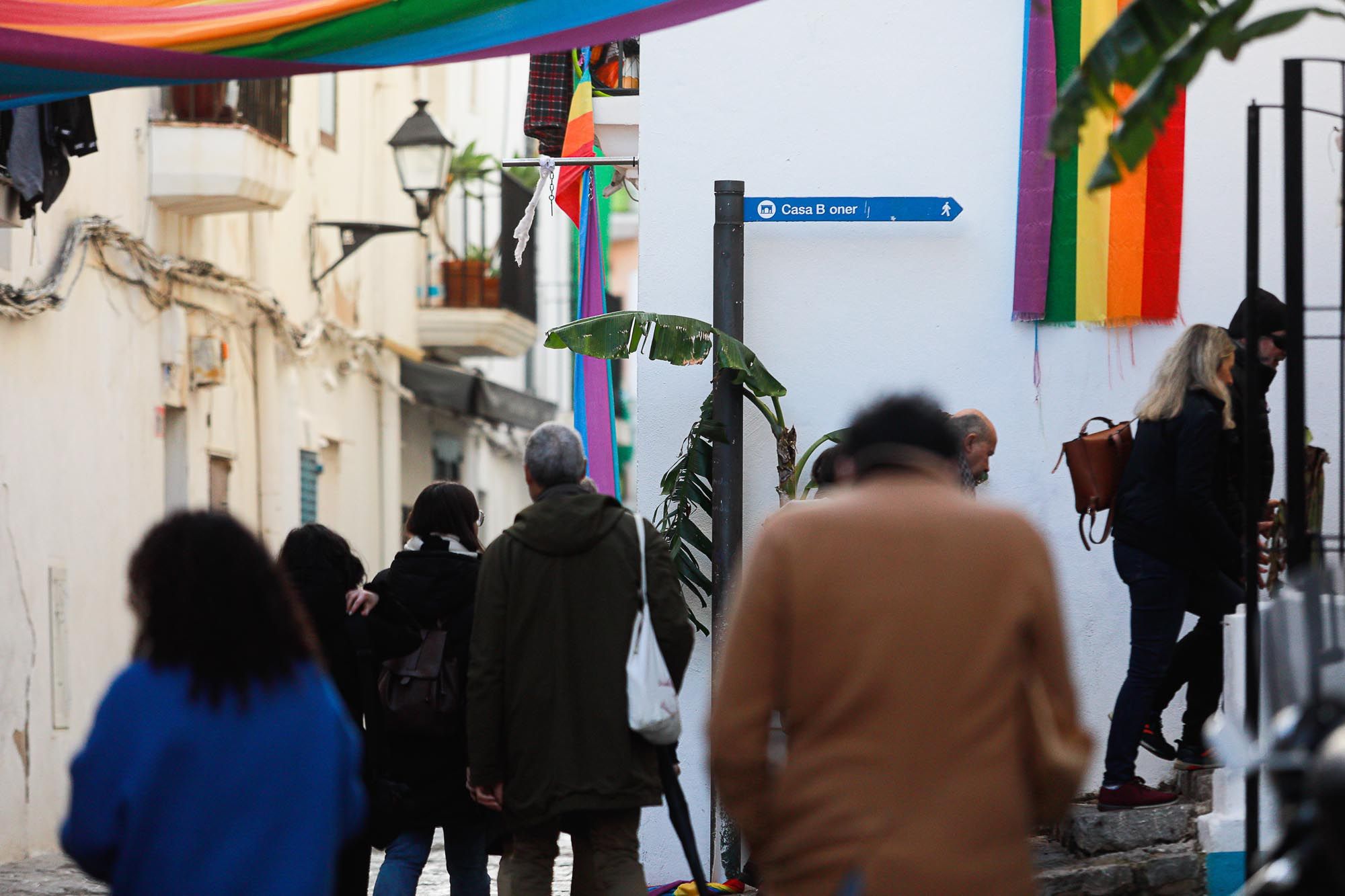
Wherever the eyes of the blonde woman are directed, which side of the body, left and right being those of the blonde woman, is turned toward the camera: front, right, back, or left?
right

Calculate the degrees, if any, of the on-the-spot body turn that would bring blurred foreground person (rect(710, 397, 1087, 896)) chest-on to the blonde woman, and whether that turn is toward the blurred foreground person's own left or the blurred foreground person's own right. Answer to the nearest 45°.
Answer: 0° — they already face them

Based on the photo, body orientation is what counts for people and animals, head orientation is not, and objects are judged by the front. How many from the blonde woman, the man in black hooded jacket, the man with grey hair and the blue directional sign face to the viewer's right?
2

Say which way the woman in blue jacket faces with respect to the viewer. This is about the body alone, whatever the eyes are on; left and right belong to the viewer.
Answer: facing away from the viewer

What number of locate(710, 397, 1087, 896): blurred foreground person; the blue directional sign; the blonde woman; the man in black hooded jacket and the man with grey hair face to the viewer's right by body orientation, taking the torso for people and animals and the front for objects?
2

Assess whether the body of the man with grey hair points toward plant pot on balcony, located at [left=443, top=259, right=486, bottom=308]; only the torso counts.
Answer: yes

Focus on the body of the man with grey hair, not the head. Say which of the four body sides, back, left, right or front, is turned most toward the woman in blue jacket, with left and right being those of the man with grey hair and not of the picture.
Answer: back

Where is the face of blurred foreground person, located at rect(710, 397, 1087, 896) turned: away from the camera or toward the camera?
away from the camera

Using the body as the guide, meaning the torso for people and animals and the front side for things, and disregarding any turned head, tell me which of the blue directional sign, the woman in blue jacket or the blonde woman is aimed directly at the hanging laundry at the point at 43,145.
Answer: the woman in blue jacket

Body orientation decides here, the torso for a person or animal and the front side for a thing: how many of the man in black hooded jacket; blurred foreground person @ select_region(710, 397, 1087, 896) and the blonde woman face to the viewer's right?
2

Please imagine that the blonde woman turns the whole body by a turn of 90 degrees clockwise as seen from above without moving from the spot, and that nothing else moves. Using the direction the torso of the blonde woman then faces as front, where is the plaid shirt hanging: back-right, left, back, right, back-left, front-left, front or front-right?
back-right

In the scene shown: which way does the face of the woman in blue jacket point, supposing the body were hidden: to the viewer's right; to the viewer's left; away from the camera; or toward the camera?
away from the camera

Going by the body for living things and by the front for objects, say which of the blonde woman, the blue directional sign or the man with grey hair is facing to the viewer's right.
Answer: the blonde woman

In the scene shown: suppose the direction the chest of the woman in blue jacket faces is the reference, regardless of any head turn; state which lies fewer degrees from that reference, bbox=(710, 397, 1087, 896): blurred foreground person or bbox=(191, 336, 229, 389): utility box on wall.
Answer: the utility box on wall

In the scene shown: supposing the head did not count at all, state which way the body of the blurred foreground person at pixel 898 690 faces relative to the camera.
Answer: away from the camera

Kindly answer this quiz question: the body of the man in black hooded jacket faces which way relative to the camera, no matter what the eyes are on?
to the viewer's right

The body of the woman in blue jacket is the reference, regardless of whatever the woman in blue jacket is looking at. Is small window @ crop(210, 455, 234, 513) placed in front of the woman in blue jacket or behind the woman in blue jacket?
in front

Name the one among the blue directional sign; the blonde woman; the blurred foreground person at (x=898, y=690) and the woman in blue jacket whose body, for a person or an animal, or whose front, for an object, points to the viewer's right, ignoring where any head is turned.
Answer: the blonde woman

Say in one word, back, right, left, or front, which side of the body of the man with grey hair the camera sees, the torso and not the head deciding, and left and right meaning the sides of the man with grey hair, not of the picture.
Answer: back
